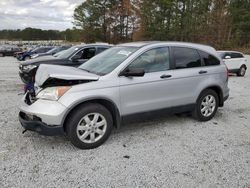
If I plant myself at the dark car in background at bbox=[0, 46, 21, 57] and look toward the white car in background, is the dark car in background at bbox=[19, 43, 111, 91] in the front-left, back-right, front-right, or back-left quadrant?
front-right

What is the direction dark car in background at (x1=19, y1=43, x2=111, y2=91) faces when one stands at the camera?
facing the viewer and to the left of the viewer

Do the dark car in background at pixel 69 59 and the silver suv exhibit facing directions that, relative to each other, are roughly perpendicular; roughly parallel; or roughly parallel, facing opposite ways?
roughly parallel

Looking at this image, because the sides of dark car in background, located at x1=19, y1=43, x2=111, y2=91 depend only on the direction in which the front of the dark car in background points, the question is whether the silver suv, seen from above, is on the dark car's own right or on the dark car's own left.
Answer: on the dark car's own left

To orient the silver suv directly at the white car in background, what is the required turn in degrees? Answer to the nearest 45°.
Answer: approximately 180°

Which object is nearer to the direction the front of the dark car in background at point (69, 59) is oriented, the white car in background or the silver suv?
the silver suv

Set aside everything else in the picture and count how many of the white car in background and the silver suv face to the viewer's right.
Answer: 0

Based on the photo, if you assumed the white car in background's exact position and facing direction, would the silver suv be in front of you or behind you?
in front

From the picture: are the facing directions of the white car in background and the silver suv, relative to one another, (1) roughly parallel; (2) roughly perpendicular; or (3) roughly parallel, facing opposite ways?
roughly parallel

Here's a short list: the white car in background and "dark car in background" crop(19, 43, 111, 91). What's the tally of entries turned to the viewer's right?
0

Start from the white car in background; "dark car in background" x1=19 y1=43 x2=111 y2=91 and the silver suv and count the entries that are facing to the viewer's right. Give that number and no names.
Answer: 0

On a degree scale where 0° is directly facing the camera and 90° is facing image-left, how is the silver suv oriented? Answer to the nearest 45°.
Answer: approximately 45°

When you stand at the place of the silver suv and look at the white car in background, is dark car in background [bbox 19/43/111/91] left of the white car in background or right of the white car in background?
left

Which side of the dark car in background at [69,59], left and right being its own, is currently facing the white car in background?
back
